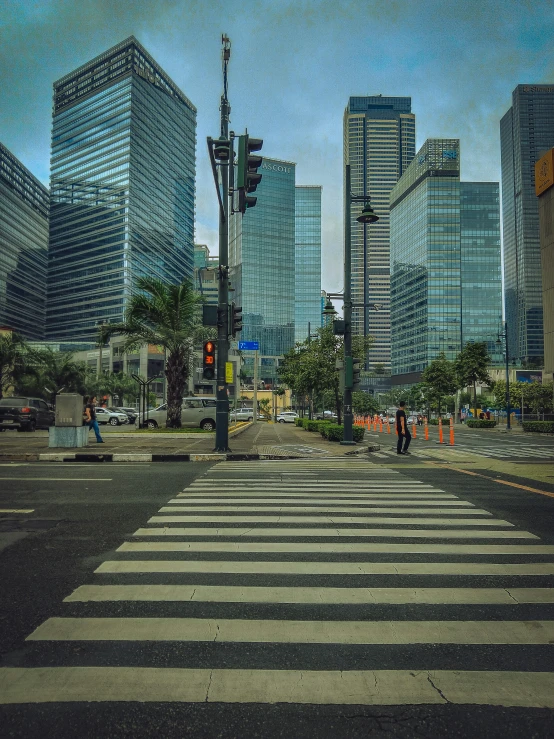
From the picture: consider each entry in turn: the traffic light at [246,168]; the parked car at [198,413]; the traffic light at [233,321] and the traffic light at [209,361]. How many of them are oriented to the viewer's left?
1

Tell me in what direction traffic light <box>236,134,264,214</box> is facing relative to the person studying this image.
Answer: facing to the right of the viewer

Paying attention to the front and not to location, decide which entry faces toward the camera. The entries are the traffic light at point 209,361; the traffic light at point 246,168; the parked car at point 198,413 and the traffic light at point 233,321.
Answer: the traffic light at point 209,361

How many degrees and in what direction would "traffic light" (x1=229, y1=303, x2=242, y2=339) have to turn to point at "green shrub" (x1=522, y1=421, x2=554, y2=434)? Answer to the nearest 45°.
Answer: approximately 45° to its left

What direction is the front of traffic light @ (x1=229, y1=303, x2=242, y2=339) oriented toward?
to the viewer's right

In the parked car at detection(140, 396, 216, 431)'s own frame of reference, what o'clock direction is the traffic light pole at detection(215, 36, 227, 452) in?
The traffic light pole is roughly at 9 o'clock from the parked car.

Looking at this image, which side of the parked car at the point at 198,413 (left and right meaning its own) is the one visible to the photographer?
left

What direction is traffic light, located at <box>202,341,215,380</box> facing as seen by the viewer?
toward the camera
